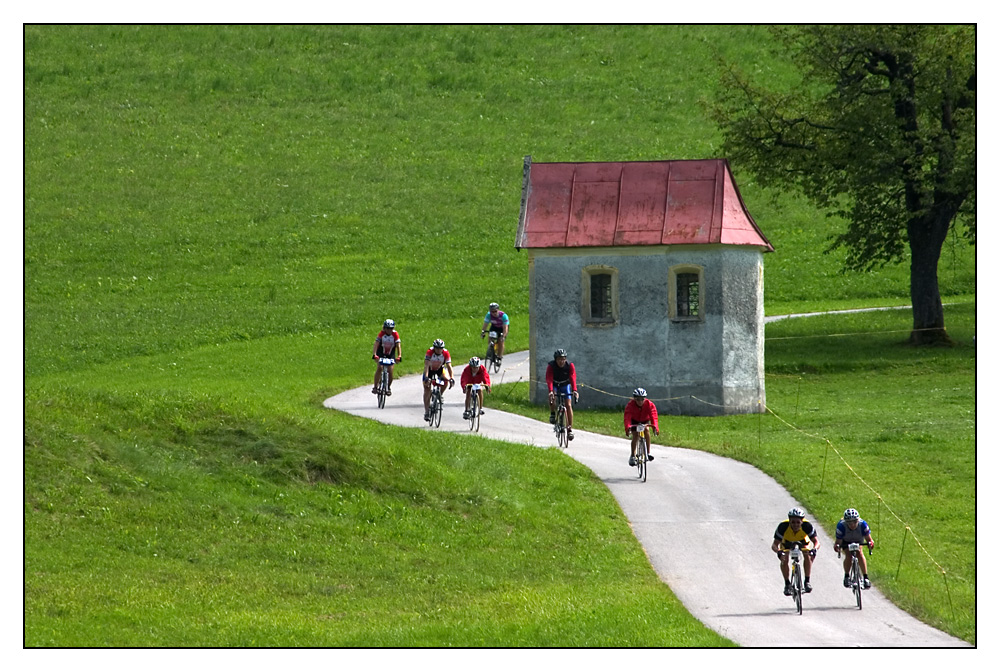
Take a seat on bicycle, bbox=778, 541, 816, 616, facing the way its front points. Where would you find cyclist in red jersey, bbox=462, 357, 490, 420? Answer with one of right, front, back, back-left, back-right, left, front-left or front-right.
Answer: back-right

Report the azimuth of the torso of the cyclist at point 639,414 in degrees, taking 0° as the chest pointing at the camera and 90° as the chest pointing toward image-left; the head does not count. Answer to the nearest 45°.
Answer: approximately 0°

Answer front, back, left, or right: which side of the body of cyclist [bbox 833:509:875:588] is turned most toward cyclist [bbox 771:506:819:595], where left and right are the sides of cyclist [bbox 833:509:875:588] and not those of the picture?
right

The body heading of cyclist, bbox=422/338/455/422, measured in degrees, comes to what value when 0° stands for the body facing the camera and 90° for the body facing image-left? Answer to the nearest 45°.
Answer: approximately 0°

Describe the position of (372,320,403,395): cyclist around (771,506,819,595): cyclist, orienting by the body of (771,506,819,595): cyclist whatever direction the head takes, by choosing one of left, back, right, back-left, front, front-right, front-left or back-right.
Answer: back-right

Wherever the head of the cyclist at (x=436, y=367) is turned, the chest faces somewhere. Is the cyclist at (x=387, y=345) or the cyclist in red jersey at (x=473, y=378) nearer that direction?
the cyclist in red jersey
